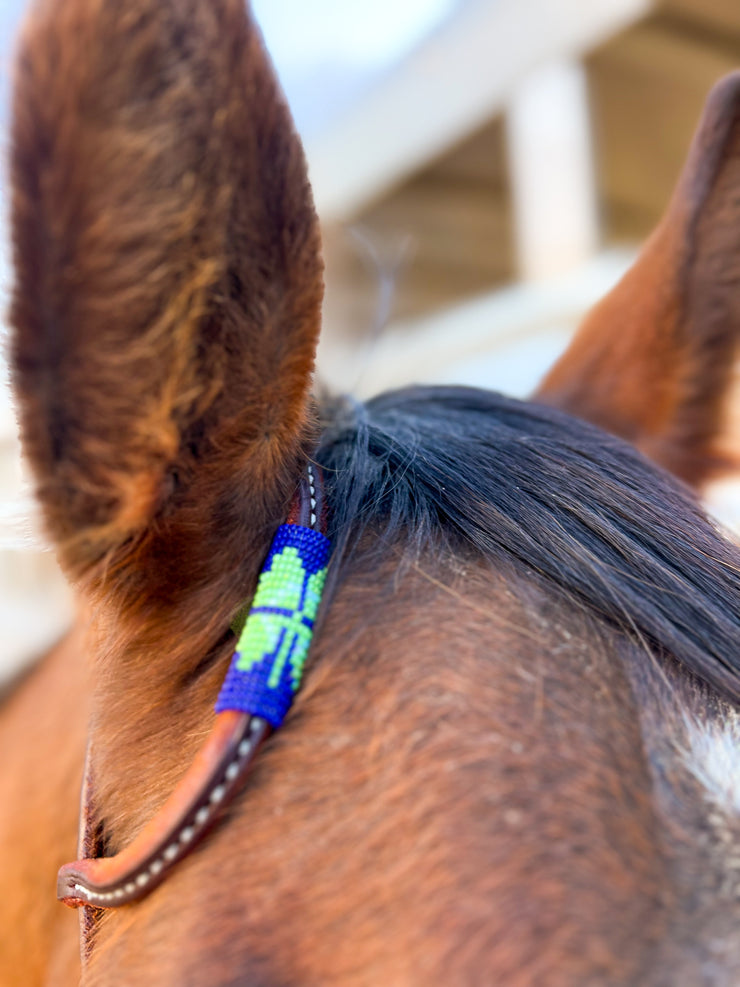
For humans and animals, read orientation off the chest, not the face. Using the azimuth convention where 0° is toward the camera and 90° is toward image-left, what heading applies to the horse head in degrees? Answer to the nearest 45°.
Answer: approximately 315°
